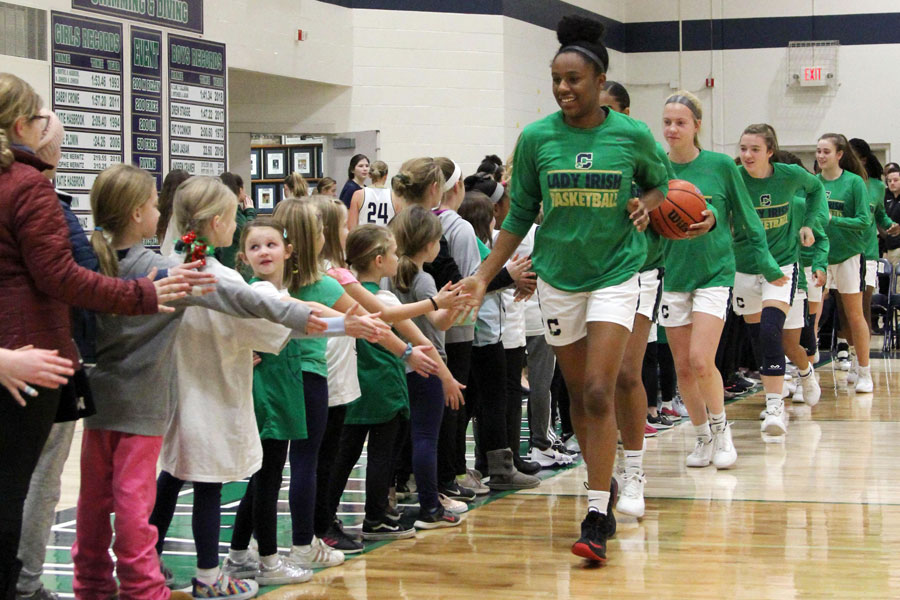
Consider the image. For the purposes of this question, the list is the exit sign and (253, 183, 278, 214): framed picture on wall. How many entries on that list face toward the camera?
2

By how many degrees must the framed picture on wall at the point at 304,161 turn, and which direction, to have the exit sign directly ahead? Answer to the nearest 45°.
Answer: approximately 90° to its left

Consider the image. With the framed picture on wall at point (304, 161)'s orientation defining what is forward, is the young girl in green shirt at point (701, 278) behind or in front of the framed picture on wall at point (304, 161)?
in front

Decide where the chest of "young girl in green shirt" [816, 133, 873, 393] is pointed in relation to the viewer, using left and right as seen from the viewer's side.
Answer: facing the viewer and to the left of the viewer

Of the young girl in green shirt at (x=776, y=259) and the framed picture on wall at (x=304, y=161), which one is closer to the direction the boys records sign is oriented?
the young girl in green shirt

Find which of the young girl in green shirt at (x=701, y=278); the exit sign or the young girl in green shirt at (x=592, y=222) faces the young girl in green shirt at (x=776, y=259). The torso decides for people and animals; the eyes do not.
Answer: the exit sign

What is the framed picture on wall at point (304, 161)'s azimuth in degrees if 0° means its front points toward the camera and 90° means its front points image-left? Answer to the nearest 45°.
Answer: approximately 0°

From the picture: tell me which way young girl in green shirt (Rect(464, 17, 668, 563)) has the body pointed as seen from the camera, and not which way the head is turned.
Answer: toward the camera

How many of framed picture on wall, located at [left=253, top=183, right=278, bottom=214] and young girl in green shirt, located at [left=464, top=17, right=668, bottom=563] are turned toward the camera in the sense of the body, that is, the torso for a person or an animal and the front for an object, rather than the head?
2

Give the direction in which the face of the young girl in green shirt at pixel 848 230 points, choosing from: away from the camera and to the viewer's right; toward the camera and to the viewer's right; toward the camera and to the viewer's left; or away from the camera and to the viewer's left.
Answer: toward the camera and to the viewer's left

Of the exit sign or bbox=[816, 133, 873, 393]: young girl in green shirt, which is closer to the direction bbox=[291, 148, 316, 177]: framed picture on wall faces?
the young girl in green shirt

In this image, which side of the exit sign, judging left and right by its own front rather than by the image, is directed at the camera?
front

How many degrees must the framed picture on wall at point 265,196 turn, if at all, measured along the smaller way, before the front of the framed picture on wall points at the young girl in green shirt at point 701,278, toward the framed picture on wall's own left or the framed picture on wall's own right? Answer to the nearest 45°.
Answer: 0° — it already faces them

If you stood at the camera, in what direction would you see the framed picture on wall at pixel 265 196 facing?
facing the viewer

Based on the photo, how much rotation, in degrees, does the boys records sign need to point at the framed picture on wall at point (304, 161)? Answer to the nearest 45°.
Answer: approximately 135° to its left

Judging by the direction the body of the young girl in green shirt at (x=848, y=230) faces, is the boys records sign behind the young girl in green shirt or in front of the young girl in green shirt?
in front

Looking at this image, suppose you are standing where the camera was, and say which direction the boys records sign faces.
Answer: facing the viewer and to the right of the viewer

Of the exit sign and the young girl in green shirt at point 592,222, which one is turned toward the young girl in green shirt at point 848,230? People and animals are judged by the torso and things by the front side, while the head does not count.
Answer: the exit sign

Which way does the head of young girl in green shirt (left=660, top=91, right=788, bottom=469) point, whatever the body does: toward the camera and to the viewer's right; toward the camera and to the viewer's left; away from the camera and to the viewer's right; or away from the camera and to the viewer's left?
toward the camera and to the viewer's left

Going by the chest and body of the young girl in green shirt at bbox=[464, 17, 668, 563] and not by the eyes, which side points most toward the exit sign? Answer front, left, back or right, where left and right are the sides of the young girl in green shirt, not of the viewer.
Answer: back

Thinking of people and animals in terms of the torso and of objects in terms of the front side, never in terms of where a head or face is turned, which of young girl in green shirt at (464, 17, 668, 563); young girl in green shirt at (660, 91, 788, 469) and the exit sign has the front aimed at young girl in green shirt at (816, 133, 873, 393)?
the exit sign

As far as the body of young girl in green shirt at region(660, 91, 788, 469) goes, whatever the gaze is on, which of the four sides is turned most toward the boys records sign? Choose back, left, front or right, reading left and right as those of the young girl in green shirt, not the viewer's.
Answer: right
